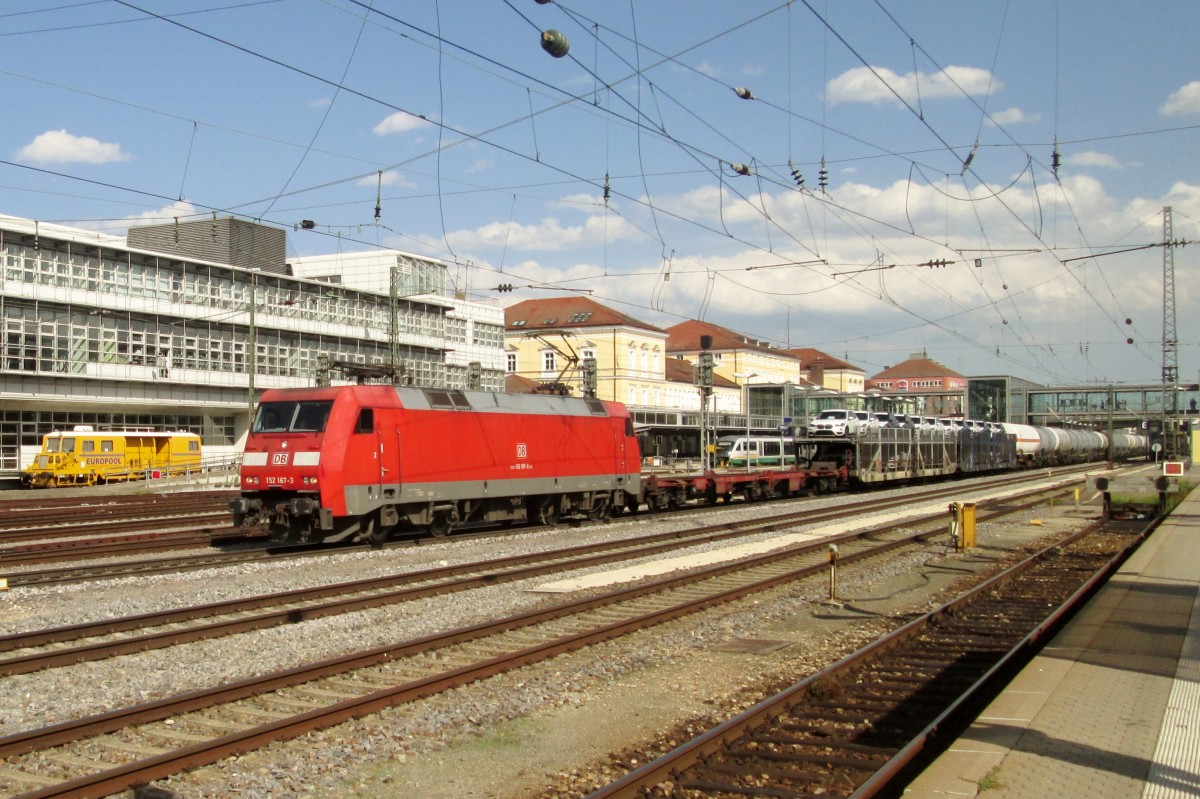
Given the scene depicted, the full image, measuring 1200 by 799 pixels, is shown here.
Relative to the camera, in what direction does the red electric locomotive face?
facing the viewer and to the left of the viewer

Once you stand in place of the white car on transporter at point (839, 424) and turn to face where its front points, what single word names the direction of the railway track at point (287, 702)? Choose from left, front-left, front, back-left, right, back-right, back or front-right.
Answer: front-left

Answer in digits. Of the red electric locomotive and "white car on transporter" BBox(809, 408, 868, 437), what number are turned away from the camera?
0

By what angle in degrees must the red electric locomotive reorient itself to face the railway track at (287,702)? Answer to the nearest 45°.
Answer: approximately 45° to its left

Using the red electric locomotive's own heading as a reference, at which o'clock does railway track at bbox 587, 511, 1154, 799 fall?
The railway track is roughly at 10 o'clock from the red electric locomotive.

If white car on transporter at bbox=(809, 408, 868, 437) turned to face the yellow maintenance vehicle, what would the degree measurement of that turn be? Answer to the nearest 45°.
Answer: approximately 45° to its right

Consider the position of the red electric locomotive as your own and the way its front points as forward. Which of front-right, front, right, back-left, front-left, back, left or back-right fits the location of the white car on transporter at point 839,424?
back

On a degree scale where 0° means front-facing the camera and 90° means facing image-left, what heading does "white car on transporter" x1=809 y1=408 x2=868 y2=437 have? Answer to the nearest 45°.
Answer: approximately 45°

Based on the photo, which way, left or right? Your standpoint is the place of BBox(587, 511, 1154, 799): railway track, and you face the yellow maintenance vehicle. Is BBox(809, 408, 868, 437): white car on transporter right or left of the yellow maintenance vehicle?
right

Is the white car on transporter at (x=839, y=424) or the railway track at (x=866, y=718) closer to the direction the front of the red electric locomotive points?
the railway track
